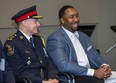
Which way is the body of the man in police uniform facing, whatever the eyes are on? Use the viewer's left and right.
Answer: facing the viewer and to the right of the viewer

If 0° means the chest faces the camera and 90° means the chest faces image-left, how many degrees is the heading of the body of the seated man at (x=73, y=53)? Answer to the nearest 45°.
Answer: approximately 315°

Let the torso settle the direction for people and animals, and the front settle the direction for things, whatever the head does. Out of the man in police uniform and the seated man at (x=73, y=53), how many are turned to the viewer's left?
0

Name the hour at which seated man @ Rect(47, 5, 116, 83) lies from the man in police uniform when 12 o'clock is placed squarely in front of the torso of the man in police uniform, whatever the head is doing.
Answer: The seated man is roughly at 10 o'clock from the man in police uniform.

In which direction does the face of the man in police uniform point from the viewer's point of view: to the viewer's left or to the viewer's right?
to the viewer's right

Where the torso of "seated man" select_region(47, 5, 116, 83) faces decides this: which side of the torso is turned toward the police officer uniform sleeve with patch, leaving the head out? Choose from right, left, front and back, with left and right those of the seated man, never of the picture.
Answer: right
